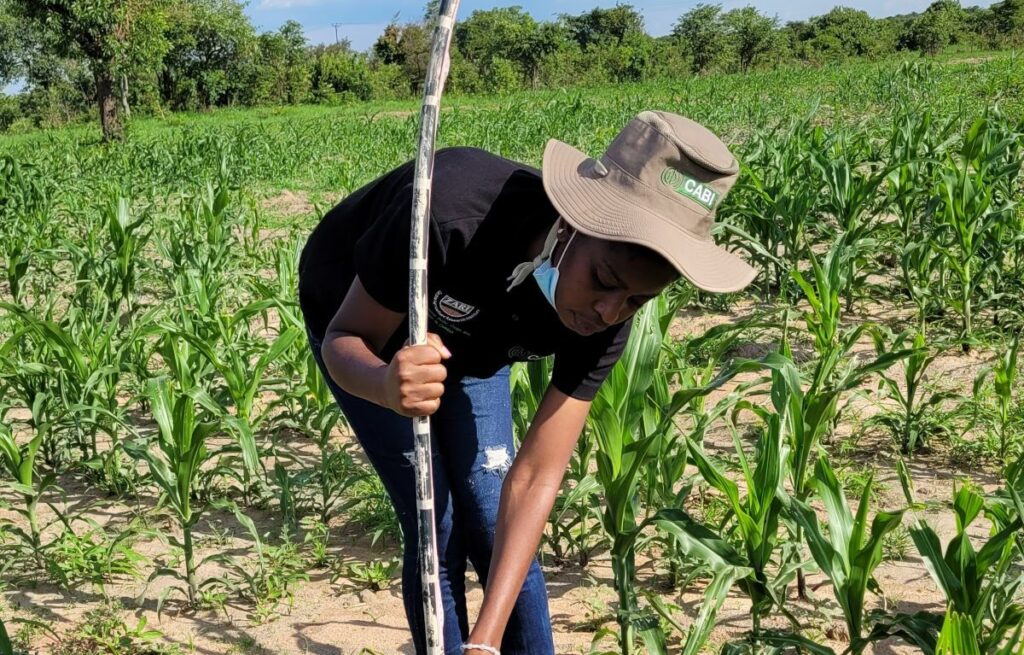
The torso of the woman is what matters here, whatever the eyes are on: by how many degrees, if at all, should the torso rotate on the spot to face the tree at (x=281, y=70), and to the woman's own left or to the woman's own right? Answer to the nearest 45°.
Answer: approximately 135° to the woman's own left

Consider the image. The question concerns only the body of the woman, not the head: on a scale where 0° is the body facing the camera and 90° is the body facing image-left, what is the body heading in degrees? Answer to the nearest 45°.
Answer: approximately 315°

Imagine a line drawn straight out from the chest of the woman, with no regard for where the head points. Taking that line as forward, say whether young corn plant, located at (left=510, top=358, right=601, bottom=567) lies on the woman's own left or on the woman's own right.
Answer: on the woman's own left

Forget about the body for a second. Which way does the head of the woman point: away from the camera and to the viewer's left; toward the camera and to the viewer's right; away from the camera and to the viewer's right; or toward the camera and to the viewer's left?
toward the camera and to the viewer's right

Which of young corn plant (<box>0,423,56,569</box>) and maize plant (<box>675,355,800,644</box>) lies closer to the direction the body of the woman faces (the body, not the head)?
the maize plant

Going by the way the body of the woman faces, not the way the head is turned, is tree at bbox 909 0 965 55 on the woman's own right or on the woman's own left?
on the woman's own left

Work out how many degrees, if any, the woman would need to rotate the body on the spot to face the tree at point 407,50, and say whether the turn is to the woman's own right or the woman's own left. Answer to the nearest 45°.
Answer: approximately 135° to the woman's own left

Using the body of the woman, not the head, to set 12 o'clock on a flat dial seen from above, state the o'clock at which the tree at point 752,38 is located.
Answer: The tree is roughly at 8 o'clock from the woman.

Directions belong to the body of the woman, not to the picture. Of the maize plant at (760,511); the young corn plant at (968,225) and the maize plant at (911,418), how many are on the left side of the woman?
3

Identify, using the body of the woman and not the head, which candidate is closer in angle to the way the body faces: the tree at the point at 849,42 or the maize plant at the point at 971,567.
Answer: the maize plant
